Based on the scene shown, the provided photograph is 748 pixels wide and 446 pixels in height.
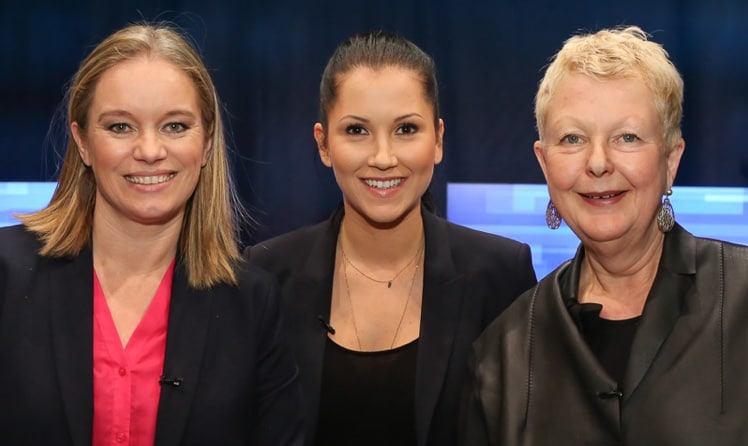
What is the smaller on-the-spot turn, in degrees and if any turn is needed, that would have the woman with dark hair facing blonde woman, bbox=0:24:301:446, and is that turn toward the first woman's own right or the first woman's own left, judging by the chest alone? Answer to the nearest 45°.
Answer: approximately 45° to the first woman's own right

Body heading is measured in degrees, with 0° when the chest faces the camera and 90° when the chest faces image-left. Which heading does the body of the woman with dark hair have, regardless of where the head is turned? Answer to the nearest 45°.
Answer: approximately 0°

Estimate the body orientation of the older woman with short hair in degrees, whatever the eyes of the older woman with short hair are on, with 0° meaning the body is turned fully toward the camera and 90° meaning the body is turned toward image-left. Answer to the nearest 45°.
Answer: approximately 0°

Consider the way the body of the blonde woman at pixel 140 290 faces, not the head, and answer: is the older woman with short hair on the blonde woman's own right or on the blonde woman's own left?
on the blonde woman's own left

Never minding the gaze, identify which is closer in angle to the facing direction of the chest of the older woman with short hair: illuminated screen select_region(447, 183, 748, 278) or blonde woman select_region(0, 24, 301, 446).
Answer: the blonde woman

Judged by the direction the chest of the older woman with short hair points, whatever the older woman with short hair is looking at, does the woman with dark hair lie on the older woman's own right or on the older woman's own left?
on the older woman's own right
